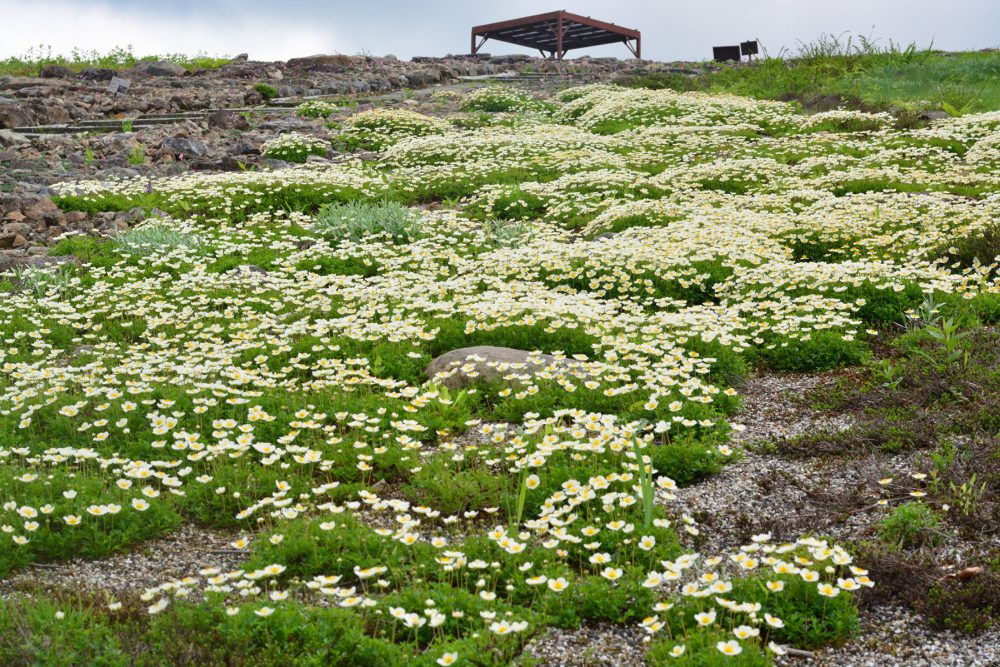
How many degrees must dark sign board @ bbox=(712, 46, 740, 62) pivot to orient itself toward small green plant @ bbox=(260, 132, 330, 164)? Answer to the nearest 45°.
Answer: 0° — it already faces it

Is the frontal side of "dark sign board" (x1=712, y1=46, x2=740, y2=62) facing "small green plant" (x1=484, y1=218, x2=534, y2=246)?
yes

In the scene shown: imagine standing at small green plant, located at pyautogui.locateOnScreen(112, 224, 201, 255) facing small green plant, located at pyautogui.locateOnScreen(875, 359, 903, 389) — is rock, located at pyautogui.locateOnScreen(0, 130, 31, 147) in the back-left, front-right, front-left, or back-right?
back-left

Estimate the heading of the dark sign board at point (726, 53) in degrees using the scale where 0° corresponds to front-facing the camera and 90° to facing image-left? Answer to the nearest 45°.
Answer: approximately 0°

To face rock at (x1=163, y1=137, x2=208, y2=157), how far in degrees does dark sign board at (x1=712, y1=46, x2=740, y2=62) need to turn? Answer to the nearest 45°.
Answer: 0° — it already faces it
